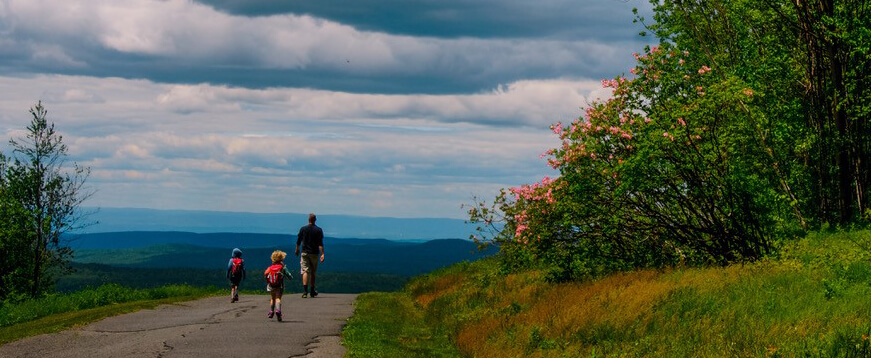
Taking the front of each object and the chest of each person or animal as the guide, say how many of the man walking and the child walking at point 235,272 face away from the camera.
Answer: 2

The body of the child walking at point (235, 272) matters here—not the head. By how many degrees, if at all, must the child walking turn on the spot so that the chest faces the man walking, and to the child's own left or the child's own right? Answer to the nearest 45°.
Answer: approximately 45° to the child's own right

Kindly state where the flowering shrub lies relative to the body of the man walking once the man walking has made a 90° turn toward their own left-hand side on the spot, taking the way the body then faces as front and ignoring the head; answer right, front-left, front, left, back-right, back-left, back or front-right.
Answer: back-left

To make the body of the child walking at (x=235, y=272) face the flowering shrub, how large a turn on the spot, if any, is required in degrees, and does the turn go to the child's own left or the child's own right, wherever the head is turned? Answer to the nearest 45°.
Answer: approximately 135° to the child's own right

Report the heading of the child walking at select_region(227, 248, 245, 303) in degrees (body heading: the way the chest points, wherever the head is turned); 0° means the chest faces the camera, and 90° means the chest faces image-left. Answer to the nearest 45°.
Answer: approximately 180°

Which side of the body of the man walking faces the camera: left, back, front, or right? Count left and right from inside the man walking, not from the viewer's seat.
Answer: back
